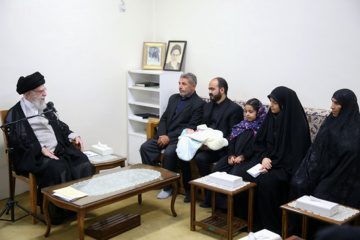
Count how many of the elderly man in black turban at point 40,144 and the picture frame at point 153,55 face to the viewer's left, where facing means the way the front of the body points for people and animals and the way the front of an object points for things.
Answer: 0

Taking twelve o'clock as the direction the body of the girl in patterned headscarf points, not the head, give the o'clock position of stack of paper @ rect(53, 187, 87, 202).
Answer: The stack of paper is roughly at 12 o'clock from the girl in patterned headscarf.

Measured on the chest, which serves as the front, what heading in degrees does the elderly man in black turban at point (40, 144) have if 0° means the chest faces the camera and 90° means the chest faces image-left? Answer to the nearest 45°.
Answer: approximately 315°

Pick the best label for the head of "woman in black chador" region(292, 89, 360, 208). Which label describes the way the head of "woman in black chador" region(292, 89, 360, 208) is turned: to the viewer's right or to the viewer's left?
to the viewer's left

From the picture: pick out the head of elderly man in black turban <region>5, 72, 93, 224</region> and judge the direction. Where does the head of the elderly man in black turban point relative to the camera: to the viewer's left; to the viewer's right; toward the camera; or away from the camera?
to the viewer's right

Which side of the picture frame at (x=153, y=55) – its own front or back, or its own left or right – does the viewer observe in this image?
front

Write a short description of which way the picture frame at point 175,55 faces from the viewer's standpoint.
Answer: facing the viewer and to the left of the viewer

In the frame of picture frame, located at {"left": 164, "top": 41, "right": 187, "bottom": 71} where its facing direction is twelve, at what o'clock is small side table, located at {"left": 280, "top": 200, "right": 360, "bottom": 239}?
The small side table is roughly at 10 o'clock from the picture frame.

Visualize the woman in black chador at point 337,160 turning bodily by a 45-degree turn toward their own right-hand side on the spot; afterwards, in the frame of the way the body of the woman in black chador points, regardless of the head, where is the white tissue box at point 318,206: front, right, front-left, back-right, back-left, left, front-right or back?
left

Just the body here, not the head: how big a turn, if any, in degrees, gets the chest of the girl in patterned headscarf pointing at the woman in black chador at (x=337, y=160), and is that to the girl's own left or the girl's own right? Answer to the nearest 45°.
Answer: approximately 90° to the girl's own left

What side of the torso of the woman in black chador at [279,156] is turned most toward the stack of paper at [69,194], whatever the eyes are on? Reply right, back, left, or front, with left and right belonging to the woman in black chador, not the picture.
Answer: front

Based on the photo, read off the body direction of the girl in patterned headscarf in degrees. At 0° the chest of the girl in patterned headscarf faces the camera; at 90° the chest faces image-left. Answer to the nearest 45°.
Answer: approximately 45°
